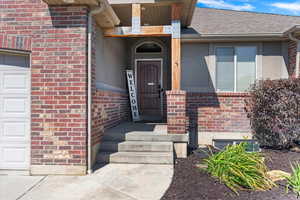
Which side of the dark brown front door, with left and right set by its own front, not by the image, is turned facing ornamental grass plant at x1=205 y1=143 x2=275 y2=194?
front

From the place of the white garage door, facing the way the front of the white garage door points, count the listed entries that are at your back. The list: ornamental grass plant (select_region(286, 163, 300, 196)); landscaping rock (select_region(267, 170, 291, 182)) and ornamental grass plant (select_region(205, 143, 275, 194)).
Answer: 0

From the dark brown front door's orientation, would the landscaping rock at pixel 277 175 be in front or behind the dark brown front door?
in front

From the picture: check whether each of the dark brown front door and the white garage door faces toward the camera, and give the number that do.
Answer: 2

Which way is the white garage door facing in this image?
toward the camera

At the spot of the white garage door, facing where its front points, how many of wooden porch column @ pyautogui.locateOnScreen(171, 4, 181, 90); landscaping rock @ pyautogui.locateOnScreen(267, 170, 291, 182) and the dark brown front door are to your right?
0

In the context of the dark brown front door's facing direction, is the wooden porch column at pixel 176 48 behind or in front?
in front

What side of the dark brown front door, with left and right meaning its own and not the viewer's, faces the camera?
front

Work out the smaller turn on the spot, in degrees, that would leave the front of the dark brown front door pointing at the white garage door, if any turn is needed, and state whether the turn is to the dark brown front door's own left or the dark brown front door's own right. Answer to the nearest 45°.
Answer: approximately 45° to the dark brown front door's own right

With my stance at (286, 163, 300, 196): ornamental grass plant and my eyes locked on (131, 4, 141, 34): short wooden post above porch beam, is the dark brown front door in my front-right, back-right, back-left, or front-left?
front-right

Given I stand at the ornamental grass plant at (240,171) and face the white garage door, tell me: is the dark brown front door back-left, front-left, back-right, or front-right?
front-right

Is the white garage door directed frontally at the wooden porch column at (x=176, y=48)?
no

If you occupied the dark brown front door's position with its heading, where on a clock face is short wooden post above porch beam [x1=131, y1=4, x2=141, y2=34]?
The short wooden post above porch beam is roughly at 12 o'clock from the dark brown front door.

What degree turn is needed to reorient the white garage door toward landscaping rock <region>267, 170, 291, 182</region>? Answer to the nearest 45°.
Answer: approximately 45° to its left

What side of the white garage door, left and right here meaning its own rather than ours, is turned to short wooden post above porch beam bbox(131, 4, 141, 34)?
left
